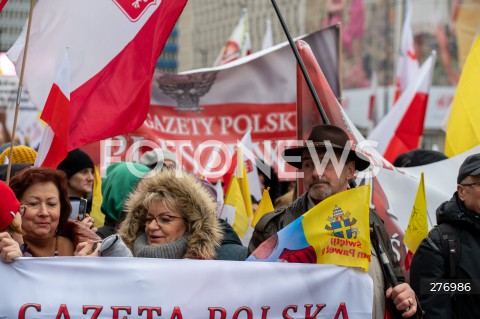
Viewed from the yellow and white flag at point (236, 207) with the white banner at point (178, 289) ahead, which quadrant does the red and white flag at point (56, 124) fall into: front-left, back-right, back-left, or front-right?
front-right

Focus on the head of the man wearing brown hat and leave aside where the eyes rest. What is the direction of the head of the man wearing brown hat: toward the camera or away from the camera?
toward the camera

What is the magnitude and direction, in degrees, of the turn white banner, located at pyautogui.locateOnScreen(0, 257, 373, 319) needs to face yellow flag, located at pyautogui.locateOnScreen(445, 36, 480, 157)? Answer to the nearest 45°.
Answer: approximately 135° to its left

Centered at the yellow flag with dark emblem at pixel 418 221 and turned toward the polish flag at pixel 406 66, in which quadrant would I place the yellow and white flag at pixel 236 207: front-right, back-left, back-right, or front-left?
front-left

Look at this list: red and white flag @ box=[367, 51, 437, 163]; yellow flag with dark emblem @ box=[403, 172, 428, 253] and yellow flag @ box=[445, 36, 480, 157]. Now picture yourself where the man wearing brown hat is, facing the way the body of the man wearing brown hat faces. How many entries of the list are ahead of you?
0

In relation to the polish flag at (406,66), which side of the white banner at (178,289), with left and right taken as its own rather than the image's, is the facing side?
back

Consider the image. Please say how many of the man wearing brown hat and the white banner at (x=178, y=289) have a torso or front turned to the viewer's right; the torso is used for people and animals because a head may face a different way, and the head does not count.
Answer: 0

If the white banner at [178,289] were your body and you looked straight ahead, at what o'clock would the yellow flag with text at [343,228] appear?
The yellow flag with text is roughly at 9 o'clock from the white banner.

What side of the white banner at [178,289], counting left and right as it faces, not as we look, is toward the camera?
front
